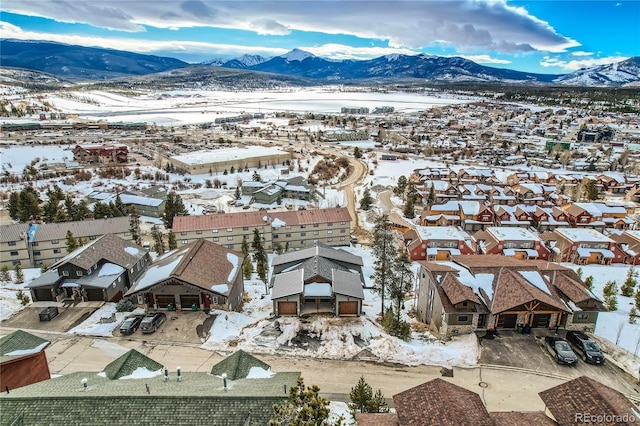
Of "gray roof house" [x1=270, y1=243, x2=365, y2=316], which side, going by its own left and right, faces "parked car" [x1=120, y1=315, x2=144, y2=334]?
right

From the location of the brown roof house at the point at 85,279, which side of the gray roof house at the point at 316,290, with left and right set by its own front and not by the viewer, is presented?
right

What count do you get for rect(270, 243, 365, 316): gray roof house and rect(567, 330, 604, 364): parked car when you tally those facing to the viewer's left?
0

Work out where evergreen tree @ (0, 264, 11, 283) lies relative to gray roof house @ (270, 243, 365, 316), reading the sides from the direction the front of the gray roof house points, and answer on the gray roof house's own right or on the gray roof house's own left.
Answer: on the gray roof house's own right

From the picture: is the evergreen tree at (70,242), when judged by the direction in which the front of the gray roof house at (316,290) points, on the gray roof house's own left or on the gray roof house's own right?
on the gray roof house's own right

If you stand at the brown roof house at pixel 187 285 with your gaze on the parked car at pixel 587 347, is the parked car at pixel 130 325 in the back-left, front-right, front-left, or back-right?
back-right

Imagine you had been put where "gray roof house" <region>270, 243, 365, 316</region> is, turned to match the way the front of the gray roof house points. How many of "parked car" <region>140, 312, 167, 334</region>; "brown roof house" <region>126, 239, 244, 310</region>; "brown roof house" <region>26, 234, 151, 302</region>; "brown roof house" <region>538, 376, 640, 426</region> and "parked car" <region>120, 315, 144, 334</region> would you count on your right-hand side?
4

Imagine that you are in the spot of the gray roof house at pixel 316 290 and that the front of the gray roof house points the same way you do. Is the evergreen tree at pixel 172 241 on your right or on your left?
on your right
